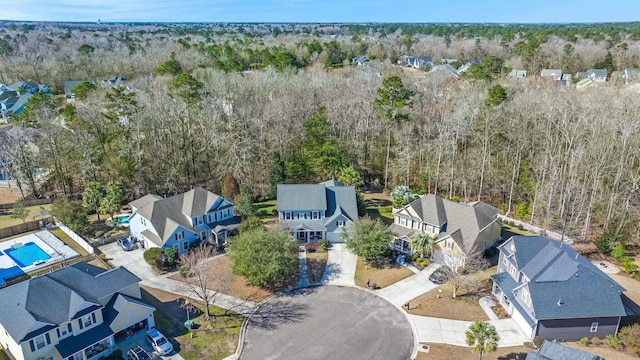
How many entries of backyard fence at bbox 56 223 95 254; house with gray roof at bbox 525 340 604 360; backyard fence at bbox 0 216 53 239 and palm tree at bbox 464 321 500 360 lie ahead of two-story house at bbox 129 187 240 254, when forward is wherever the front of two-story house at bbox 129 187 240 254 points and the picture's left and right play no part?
2

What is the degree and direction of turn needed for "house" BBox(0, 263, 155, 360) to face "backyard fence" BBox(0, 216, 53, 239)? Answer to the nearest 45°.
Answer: approximately 135° to its left

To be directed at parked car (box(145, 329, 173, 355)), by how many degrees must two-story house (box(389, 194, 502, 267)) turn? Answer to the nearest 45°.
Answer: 0° — it already faces it

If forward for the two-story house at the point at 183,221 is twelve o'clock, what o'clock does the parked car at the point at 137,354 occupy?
The parked car is roughly at 2 o'clock from the two-story house.

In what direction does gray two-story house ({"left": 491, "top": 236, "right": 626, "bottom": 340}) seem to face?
to the viewer's left

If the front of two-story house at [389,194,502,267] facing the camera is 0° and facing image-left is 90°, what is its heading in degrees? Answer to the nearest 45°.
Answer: approximately 45°

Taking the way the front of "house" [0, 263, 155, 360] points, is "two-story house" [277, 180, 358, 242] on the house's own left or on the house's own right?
on the house's own left

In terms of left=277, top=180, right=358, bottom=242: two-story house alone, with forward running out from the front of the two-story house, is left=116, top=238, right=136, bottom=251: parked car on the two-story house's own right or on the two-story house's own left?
on the two-story house's own right

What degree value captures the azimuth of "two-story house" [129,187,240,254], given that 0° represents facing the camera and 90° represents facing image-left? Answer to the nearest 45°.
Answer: approximately 315°

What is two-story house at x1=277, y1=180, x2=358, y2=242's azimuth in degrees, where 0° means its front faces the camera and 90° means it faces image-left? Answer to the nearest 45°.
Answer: approximately 0°

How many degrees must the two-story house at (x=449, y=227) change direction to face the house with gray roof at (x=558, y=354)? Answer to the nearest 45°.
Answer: approximately 45° to its left

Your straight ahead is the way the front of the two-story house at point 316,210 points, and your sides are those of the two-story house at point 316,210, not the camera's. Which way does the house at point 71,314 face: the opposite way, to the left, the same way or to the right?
to the left
